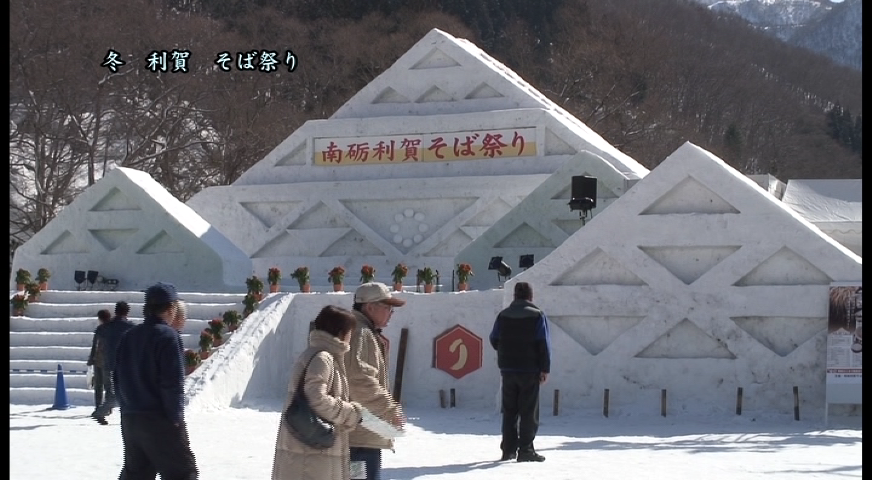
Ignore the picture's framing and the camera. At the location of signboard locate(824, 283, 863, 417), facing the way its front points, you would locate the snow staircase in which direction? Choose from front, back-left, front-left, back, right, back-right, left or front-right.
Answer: right

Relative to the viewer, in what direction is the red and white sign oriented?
toward the camera

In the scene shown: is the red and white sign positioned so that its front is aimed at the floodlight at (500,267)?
no

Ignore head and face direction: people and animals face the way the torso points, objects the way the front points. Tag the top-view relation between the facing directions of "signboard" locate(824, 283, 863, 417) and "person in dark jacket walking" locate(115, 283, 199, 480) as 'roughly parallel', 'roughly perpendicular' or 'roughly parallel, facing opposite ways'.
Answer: roughly parallel, facing opposite ways

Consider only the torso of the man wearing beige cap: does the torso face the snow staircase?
no

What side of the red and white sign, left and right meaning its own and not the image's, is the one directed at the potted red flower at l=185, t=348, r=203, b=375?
right

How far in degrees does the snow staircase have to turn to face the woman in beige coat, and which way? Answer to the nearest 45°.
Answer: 0° — it already faces them

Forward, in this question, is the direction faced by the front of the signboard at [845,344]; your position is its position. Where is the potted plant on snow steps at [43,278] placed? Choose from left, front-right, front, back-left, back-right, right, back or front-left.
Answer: right

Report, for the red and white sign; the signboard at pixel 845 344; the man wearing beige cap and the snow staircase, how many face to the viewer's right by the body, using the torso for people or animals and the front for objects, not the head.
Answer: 1

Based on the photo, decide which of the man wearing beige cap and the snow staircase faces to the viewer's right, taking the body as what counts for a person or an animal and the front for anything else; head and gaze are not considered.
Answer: the man wearing beige cap

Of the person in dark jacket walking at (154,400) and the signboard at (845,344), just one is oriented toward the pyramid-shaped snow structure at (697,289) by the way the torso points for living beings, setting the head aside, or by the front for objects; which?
the person in dark jacket walking

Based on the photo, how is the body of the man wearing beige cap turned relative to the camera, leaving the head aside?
to the viewer's right

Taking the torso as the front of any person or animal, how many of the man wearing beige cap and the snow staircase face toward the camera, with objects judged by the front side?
1

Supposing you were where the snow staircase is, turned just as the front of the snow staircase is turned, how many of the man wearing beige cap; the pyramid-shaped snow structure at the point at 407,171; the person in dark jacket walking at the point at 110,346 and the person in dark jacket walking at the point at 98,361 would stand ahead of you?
3

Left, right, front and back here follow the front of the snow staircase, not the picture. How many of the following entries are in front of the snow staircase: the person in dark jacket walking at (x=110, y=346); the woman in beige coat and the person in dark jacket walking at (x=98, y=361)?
3

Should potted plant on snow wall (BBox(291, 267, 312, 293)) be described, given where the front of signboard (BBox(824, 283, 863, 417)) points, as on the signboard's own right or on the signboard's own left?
on the signboard's own right

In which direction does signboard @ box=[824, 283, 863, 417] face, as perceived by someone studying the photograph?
facing the viewer

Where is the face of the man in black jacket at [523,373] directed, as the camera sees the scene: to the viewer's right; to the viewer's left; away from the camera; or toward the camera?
away from the camera

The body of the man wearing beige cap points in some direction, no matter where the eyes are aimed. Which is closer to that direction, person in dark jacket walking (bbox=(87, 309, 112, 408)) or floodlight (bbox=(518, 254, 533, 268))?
the floodlight

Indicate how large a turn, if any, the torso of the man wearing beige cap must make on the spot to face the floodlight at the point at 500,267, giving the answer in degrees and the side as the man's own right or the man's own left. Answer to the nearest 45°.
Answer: approximately 90° to the man's own left

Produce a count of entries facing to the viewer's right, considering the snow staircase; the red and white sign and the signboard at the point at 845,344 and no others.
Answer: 0
